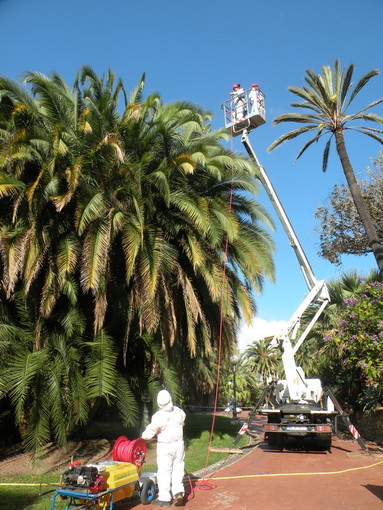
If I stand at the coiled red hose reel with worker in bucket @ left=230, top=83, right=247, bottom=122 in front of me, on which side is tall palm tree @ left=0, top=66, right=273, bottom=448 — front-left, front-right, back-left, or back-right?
front-left

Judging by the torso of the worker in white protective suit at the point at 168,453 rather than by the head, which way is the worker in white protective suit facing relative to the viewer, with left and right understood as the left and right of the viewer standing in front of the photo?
facing away from the viewer and to the left of the viewer

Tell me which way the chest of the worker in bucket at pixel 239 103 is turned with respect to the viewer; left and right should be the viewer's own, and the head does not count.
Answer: facing the viewer and to the left of the viewer

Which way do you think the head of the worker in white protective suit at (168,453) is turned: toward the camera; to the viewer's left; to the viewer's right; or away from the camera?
away from the camera
